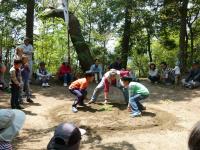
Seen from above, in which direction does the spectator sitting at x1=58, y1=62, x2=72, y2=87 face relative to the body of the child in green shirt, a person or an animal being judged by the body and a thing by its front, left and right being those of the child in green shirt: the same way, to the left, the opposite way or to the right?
to the left

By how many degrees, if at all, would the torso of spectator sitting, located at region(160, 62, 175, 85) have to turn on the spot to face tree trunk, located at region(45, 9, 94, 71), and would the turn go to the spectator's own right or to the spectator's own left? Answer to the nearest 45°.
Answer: approximately 45° to the spectator's own right

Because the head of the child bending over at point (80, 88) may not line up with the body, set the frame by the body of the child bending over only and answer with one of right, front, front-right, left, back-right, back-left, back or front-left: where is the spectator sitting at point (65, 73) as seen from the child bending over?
left

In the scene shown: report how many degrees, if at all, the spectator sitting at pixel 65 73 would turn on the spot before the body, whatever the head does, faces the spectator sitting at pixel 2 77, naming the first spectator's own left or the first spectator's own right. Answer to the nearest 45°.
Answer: approximately 45° to the first spectator's own right

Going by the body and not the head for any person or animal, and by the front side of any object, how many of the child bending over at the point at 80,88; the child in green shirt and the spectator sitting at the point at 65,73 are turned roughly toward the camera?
1

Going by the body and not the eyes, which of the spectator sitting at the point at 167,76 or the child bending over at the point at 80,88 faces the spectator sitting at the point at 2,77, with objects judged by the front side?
the spectator sitting at the point at 167,76

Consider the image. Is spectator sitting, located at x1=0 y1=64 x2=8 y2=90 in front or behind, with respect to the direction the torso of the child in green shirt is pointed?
in front
